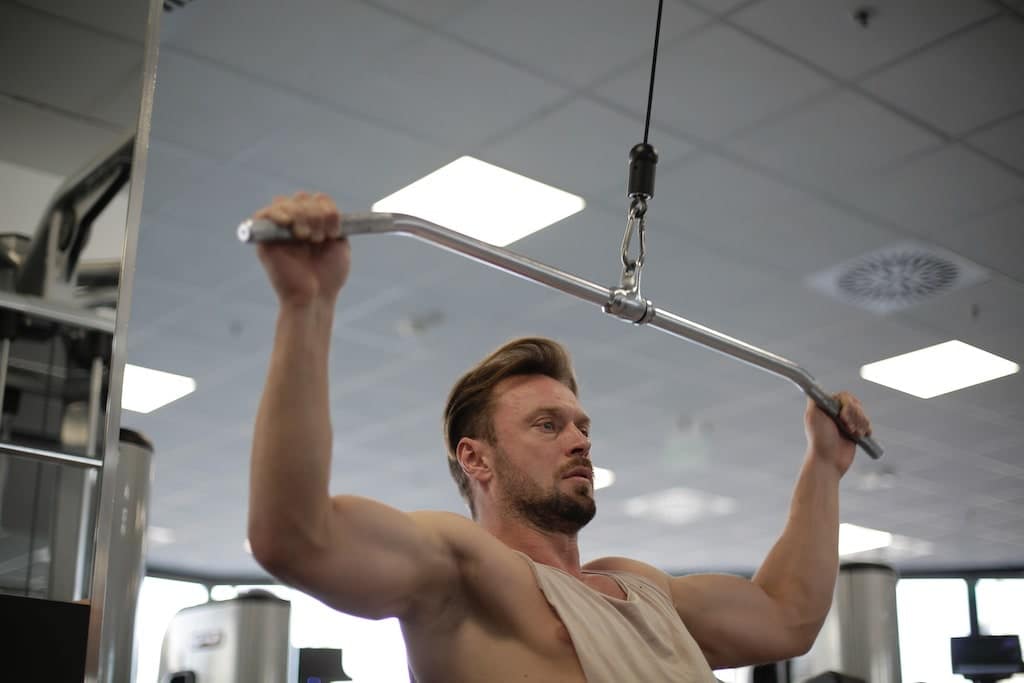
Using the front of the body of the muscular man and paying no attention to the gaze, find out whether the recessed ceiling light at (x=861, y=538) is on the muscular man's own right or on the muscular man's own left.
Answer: on the muscular man's own left

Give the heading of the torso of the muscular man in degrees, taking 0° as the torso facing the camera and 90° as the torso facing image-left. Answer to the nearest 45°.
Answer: approximately 315°

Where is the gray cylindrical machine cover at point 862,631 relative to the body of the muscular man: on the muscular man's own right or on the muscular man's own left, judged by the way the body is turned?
on the muscular man's own left

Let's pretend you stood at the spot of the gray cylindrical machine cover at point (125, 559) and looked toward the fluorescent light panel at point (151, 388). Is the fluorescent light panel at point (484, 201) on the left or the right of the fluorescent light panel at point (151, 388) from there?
right

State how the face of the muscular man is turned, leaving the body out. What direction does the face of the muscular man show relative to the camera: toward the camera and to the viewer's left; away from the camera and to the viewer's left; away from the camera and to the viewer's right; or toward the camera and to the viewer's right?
toward the camera and to the viewer's right

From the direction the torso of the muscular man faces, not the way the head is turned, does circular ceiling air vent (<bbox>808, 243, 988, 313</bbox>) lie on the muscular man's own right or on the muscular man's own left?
on the muscular man's own left

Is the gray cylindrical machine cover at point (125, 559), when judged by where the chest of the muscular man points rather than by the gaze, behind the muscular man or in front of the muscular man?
behind

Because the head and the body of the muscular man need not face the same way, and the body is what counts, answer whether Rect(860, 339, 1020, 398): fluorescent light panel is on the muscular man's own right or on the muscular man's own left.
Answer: on the muscular man's own left
